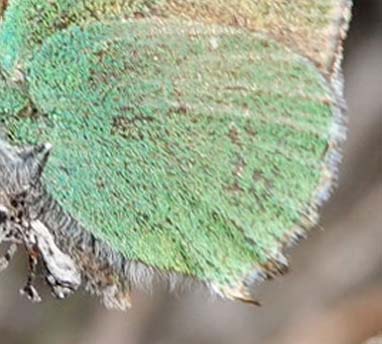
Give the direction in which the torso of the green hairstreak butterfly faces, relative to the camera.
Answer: to the viewer's left
